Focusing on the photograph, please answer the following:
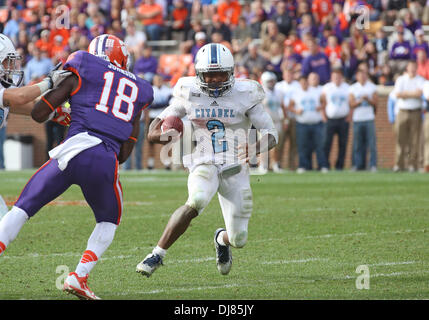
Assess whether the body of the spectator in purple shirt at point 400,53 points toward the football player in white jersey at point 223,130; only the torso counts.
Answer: yes

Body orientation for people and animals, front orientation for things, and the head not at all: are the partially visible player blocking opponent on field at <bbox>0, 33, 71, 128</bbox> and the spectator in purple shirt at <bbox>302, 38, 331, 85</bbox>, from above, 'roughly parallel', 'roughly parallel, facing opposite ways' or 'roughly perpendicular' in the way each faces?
roughly perpendicular

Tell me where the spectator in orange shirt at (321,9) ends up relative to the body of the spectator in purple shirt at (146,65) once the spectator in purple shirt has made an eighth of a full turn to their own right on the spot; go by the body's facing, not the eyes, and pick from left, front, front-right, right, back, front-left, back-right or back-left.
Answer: back-left

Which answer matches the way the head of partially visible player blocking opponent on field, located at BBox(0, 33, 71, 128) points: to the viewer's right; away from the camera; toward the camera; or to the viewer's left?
to the viewer's right

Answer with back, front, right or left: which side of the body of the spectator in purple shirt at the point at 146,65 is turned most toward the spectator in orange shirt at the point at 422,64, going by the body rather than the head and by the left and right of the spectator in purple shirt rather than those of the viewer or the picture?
left

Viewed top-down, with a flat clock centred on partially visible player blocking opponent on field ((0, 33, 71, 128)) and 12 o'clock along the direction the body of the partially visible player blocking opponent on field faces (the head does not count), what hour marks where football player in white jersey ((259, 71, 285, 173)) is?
The football player in white jersey is roughly at 10 o'clock from the partially visible player blocking opponent on field.

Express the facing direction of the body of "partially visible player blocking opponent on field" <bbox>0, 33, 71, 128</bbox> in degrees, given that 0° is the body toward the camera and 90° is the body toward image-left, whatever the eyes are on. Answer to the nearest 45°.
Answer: approximately 270°
